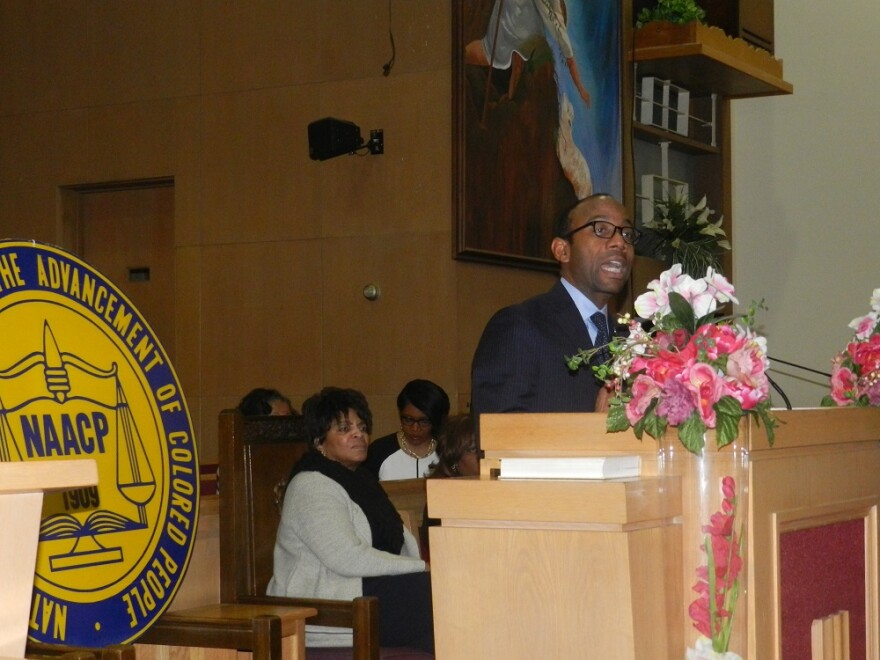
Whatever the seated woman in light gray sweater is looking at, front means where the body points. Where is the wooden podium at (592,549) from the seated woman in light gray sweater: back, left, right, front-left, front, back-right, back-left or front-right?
front-right

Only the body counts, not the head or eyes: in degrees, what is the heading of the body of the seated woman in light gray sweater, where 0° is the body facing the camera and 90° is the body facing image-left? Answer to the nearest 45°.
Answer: approximately 315°

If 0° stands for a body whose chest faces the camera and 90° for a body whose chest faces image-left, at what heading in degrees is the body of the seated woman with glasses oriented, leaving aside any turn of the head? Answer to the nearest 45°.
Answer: approximately 0°

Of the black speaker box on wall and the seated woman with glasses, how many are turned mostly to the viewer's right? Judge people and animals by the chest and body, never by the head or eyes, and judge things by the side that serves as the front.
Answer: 0

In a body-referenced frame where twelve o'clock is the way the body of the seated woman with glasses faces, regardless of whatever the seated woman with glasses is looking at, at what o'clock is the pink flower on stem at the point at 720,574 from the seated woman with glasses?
The pink flower on stem is roughly at 12 o'clock from the seated woman with glasses.

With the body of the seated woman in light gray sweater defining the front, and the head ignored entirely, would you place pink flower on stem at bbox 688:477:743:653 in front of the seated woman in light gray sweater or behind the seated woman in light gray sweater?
in front

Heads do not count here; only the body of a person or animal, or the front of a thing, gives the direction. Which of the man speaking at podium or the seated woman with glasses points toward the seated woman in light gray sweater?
the seated woman with glasses

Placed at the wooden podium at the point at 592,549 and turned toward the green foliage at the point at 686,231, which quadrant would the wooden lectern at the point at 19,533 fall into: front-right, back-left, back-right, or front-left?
back-left

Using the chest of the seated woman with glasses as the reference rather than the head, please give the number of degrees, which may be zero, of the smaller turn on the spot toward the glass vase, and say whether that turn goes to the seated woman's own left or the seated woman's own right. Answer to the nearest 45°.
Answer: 0° — they already face it

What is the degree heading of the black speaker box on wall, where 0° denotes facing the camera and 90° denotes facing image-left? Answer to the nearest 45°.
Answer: approximately 45°
